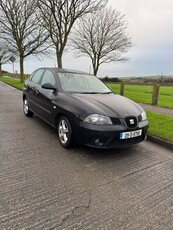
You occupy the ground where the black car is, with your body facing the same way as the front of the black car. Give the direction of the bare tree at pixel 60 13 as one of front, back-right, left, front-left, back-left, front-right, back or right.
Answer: back-left

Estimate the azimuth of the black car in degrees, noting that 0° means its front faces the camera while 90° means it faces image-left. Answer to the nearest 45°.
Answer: approximately 315°

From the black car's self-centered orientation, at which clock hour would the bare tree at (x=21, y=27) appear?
The bare tree is roughly at 7 o'clock from the black car.
